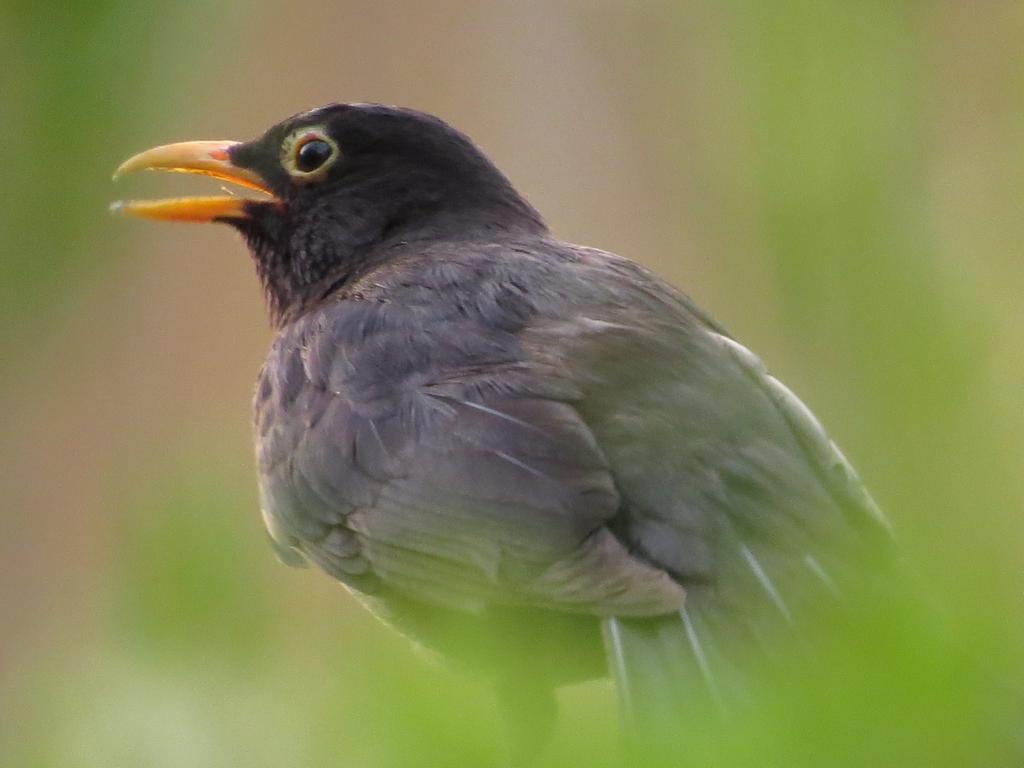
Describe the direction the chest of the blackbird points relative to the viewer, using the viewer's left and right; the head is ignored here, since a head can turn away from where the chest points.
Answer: facing away from the viewer and to the left of the viewer
